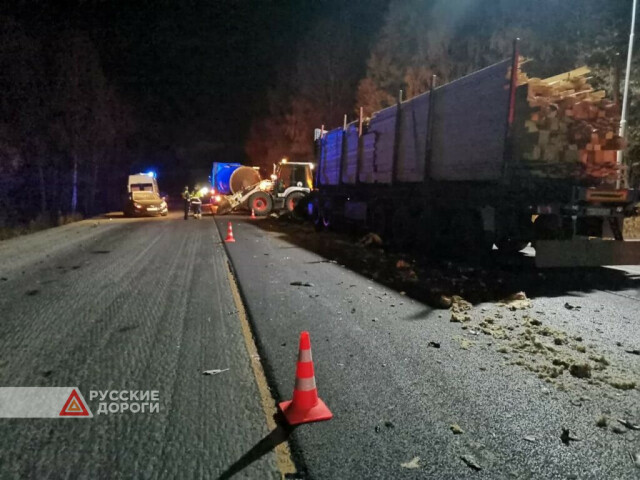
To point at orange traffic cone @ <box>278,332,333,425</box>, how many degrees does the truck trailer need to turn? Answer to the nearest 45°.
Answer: approximately 135° to its left

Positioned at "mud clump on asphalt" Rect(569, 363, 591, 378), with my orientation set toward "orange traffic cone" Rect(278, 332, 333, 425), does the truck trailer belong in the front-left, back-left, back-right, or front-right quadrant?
back-right

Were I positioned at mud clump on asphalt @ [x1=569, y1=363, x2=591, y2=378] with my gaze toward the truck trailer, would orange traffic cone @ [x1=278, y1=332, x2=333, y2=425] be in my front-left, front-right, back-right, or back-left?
back-left

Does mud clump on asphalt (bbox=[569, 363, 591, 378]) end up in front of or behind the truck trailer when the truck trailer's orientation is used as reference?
behind

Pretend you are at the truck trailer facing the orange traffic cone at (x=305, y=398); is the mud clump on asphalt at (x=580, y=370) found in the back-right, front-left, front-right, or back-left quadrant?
front-left

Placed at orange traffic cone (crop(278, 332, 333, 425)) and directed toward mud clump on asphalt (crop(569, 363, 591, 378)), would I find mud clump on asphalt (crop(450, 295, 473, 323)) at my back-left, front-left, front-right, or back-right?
front-left

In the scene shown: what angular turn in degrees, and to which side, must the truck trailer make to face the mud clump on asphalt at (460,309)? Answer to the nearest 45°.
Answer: approximately 135° to its left

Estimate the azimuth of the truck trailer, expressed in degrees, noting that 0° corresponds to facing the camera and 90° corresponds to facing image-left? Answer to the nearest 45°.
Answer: approximately 135°
